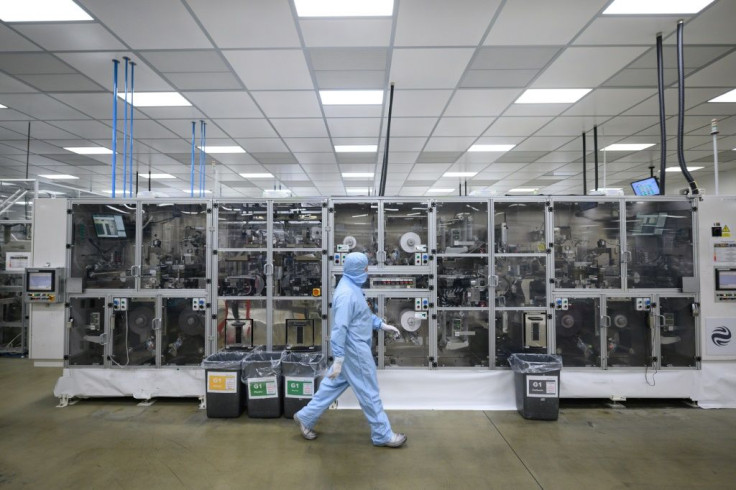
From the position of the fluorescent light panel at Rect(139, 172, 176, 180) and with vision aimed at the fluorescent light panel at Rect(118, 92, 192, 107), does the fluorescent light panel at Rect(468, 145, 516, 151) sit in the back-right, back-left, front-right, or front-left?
front-left

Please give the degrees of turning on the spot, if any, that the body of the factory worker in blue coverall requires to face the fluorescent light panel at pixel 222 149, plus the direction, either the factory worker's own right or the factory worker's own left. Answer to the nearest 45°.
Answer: approximately 135° to the factory worker's own left

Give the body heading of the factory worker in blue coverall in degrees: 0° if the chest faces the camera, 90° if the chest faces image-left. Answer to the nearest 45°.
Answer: approximately 270°

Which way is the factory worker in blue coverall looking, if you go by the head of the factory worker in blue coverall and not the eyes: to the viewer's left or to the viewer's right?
to the viewer's right

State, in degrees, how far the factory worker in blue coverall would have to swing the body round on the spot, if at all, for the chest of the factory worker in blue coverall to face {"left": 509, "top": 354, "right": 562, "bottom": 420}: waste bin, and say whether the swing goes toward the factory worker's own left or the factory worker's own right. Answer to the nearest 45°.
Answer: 0° — they already face it

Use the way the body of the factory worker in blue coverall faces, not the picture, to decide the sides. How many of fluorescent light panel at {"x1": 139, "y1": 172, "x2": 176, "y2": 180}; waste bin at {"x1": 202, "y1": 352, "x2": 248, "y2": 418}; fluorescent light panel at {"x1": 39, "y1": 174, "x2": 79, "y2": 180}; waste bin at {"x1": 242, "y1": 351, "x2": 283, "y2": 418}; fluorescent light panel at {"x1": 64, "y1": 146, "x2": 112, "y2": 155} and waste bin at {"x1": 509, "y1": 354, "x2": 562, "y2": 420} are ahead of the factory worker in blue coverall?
1

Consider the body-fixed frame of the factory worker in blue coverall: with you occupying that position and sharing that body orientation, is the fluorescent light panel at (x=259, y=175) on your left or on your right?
on your left

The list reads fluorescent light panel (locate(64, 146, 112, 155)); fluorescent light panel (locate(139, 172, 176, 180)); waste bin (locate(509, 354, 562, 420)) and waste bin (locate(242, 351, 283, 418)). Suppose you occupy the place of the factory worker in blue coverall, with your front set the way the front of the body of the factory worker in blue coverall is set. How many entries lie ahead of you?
1

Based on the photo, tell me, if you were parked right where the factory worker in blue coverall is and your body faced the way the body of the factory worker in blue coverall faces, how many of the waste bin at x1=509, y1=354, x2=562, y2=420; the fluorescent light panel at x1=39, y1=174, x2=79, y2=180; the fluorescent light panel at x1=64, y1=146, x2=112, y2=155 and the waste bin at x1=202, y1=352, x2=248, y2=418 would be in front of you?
1
